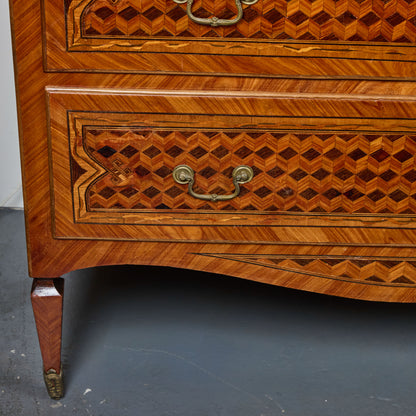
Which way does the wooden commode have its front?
toward the camera
